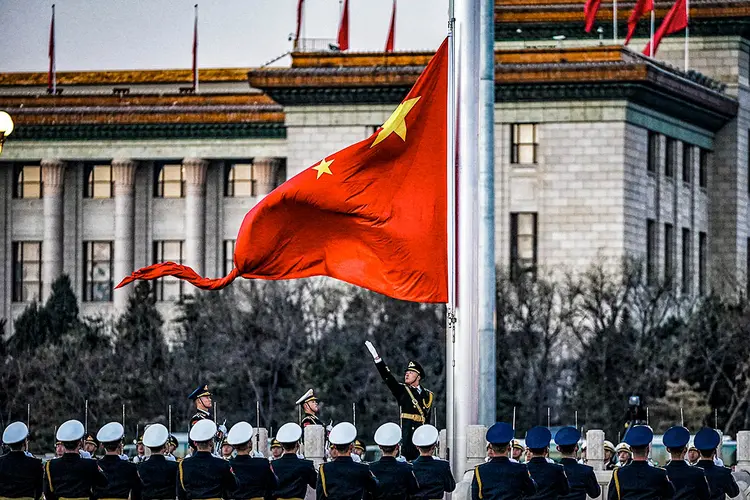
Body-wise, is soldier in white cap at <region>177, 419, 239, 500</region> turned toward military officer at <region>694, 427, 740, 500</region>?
no

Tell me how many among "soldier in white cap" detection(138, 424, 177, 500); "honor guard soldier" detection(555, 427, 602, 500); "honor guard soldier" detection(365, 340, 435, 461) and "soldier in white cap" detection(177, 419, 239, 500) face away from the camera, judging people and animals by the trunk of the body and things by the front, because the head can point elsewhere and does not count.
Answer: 3

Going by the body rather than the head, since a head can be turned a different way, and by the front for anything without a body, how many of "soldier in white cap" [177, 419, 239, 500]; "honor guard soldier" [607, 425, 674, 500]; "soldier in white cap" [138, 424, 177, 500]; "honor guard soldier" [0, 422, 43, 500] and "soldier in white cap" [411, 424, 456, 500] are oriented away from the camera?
5

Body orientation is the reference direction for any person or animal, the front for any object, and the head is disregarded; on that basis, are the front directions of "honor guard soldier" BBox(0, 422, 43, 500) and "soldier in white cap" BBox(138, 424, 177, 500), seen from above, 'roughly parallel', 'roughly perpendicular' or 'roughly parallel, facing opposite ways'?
roughly parallel

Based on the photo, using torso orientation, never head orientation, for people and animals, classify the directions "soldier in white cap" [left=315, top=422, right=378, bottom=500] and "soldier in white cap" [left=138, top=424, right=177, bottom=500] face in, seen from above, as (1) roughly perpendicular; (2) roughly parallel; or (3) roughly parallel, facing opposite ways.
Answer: roughly parallel

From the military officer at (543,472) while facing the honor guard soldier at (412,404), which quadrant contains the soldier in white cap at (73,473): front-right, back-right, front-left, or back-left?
front-left

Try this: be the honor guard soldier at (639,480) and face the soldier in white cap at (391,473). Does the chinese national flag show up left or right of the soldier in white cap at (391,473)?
right

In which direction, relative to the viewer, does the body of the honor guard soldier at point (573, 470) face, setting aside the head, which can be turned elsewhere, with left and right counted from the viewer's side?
facing away from the viewer

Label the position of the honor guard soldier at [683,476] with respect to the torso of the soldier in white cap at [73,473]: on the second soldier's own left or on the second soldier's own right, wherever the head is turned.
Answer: on the second soldier's own right

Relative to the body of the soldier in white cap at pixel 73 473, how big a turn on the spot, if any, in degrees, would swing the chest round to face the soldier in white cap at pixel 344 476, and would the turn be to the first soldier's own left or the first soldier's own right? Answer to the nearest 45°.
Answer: approximately 135° to the first soldier's own right

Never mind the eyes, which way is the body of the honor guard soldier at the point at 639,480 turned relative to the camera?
away from the camera

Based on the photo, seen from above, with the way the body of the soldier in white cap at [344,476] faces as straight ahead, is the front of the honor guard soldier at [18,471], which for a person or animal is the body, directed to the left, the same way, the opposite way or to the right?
the same way

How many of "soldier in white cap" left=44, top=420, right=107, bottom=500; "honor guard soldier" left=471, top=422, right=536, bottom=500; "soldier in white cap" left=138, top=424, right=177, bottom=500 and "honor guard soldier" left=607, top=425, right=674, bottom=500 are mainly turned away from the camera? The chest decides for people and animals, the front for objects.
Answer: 4

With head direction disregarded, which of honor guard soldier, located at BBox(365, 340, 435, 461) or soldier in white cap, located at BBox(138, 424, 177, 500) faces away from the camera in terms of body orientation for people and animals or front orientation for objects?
the soldier in white cap

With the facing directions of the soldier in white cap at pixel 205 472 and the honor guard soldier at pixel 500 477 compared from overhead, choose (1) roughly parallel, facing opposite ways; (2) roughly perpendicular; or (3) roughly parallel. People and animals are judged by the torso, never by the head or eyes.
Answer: roughly parallel

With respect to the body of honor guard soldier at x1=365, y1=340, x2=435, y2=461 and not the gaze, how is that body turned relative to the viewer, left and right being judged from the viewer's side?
facing the viewer and to the left of the viewer

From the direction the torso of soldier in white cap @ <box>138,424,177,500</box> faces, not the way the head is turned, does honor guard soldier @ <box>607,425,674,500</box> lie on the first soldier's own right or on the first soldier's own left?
on the first soldier's own right

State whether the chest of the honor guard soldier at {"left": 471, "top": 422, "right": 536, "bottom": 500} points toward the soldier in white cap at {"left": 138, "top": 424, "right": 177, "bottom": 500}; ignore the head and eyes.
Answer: no

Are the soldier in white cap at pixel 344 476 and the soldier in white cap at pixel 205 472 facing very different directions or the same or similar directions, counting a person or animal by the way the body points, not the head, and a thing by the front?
same or similar directions

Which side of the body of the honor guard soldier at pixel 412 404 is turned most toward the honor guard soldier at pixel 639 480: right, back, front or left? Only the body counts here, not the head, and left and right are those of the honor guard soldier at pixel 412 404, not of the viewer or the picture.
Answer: front

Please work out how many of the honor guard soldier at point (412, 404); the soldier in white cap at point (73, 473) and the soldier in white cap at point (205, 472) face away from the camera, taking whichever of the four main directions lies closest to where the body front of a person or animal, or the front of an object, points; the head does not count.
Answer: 2

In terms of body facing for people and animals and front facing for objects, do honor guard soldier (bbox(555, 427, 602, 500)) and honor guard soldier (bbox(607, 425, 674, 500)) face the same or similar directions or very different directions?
same or similar directions

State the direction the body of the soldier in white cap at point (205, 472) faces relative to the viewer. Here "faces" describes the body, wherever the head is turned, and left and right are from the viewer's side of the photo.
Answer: facing away from the viewer
